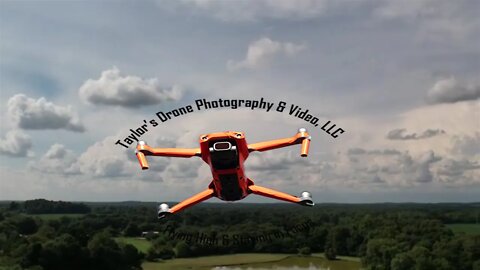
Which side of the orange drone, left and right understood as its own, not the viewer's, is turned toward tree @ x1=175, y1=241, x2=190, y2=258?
back

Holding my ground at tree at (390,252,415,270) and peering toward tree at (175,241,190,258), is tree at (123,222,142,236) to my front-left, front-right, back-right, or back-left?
front-right

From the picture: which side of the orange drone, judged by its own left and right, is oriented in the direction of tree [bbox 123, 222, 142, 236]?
back

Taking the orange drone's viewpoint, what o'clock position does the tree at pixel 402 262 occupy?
The tree is roughly at 7 o'clock from the orange drone.

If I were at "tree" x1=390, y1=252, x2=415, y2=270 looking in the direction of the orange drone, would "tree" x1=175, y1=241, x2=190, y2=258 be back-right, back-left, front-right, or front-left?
front-right

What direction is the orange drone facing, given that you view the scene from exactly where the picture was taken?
facing the viewer
